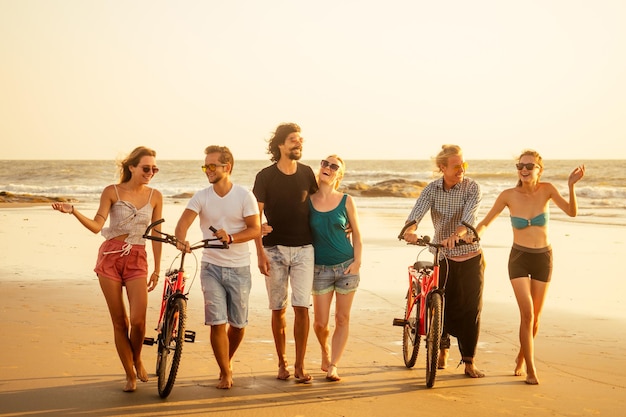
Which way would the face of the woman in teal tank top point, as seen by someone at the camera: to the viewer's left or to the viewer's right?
to the viewer's left

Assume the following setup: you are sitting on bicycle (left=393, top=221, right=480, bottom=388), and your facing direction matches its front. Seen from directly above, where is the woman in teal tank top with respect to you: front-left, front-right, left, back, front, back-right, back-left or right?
right

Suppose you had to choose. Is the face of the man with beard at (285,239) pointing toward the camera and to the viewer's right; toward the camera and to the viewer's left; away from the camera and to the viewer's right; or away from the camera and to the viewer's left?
toward the camera and to the viewer's right

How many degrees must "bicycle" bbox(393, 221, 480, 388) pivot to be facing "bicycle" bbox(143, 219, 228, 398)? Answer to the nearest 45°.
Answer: approximately 45° to its right

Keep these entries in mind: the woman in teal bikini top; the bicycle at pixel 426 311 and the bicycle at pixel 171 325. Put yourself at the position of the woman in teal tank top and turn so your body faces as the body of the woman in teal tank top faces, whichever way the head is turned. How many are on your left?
2

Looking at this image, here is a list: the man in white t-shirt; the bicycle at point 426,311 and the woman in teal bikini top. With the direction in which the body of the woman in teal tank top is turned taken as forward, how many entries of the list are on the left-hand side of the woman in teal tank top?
2

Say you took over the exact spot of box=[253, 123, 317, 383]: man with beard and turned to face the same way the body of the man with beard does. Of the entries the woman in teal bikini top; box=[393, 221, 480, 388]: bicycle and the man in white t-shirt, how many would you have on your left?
2

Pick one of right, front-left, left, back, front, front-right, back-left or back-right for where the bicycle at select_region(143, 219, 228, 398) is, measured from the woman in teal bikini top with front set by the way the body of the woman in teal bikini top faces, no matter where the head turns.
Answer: front-right

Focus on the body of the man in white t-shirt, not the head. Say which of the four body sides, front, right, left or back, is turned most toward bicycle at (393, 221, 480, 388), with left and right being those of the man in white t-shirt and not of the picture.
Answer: left
